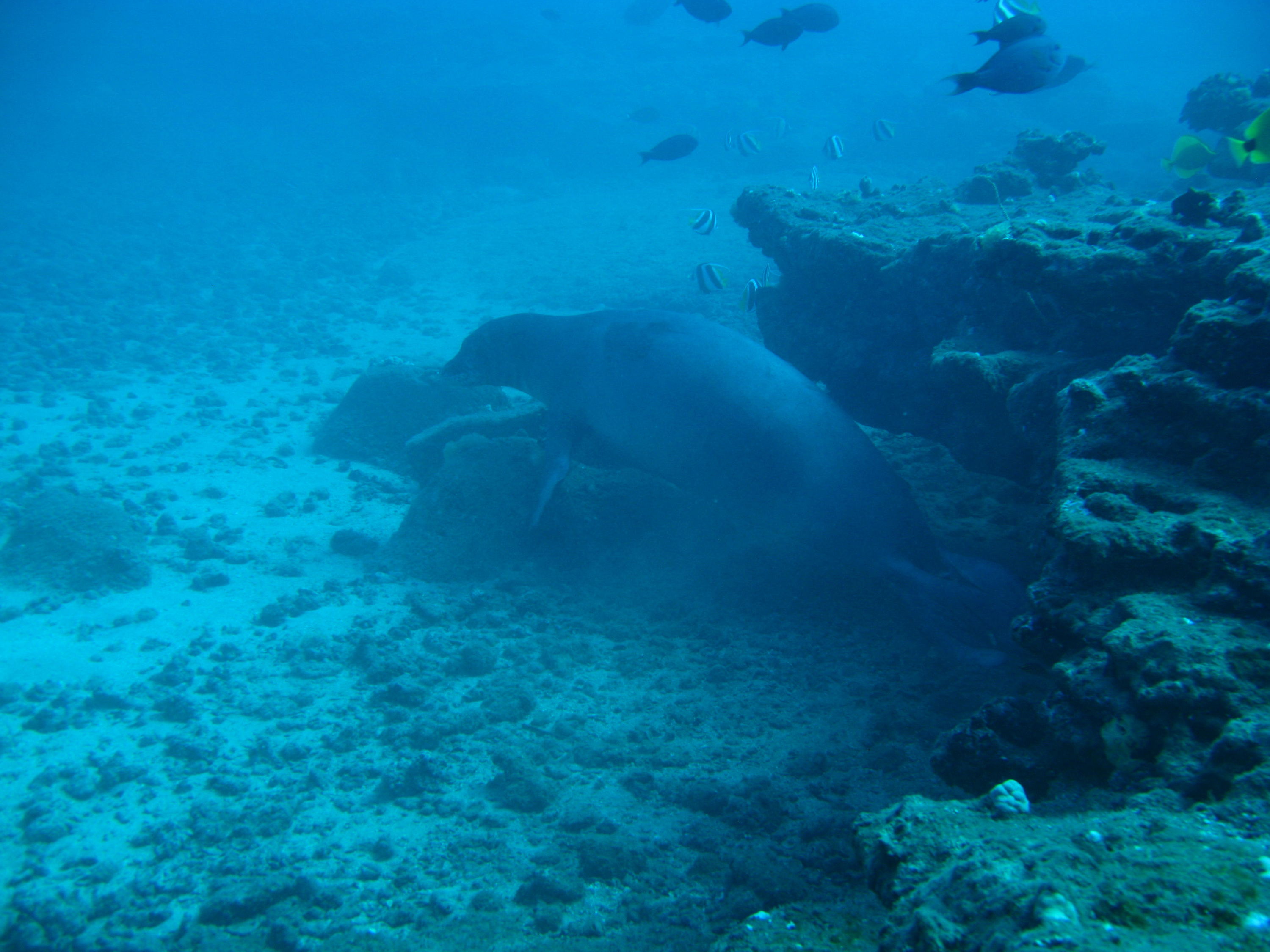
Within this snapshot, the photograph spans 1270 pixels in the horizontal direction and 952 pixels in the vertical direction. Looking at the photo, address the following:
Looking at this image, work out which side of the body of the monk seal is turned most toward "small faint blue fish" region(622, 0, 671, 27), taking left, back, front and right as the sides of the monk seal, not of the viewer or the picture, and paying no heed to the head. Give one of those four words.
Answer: right

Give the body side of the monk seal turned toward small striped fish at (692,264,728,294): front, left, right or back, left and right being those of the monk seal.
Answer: right

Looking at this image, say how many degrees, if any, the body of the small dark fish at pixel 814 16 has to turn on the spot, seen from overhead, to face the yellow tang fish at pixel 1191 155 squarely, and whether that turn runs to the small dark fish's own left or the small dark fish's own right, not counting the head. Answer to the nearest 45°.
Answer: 0° — it already faces it

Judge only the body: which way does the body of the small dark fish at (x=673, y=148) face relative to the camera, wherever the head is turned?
to the viewer's right

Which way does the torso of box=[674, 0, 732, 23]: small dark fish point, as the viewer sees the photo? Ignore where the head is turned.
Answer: to the viewer's right

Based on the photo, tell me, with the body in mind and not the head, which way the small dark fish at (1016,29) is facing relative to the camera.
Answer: to the viewer's right

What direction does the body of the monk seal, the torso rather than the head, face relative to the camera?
to the viewer's left

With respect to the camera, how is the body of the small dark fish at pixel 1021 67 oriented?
to the viewer's right

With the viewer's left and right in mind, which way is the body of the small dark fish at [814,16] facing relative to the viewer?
facing to the right of the viewer
